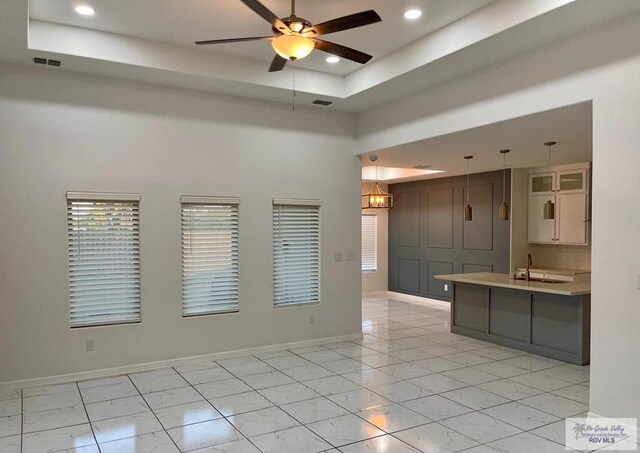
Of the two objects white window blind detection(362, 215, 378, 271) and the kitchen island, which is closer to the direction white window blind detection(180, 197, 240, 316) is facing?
the kitchen island

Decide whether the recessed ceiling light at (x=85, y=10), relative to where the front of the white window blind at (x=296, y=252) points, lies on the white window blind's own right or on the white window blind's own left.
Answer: on the white window blind's own right

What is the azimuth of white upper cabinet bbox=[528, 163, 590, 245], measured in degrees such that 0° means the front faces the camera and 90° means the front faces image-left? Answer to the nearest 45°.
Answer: approximately 45°

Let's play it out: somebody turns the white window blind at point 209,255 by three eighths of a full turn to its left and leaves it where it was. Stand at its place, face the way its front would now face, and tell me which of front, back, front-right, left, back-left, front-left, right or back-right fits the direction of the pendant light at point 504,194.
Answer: front-right

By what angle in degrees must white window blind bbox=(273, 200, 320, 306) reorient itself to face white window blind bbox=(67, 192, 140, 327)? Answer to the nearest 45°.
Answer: approximately 90° to its right

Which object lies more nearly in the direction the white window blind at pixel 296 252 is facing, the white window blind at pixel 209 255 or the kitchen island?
the kitchen island

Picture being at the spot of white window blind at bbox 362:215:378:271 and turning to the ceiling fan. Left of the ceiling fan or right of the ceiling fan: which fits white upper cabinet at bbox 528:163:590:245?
left

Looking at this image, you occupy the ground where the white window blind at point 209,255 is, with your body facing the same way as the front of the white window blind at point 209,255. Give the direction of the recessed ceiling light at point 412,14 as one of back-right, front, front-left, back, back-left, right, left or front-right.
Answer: front-left

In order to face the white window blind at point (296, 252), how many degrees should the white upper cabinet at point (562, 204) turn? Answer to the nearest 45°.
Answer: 0° — it already faces it

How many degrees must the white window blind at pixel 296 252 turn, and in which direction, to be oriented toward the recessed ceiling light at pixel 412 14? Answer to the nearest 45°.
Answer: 0° — it already faces it

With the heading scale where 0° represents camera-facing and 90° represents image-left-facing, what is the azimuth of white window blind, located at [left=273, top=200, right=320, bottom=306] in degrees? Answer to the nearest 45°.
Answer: approximately 315°

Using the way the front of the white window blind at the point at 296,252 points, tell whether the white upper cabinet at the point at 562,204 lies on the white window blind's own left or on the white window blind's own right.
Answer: on the white window blind's own left
